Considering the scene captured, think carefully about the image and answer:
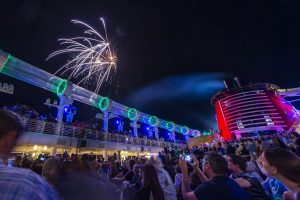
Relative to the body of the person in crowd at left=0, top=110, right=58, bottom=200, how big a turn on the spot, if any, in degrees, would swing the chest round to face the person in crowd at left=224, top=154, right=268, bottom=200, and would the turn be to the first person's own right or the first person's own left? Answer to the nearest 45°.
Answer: approximately 135° to the first person's own right

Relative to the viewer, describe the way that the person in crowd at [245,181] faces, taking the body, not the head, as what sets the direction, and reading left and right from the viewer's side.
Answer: facing to the left of the viewer

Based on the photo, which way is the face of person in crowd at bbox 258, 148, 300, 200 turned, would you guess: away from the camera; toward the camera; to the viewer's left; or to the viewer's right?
to the viewer's left

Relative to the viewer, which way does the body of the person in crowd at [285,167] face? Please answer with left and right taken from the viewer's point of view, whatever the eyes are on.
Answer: facing to the left of the viewer

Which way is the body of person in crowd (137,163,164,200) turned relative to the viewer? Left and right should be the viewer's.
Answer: facing away from the viewer

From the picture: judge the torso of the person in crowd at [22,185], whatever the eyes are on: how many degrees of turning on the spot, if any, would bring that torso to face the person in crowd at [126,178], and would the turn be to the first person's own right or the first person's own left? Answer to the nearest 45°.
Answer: approximately 90° to the first person's own right

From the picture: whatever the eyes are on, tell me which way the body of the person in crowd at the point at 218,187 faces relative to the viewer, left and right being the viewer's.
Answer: facing away from the viewer and to the left of the viewer

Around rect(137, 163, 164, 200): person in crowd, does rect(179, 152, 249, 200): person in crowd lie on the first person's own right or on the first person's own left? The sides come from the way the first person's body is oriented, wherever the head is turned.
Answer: on the first person's own right

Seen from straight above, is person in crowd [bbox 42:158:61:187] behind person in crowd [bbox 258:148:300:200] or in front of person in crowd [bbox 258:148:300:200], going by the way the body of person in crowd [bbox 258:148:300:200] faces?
in front

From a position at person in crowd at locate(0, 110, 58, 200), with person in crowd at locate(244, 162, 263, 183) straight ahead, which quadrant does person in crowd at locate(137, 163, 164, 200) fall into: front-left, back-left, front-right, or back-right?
front-left

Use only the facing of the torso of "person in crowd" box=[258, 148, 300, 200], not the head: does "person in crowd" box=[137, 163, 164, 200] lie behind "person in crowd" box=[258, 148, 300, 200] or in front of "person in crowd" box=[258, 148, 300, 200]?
in front

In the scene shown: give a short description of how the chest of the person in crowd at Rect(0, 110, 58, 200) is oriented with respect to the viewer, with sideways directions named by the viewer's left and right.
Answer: facing away from the viewer and to the left of the viewer

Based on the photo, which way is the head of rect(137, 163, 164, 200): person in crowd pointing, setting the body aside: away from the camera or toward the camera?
away from the camera
